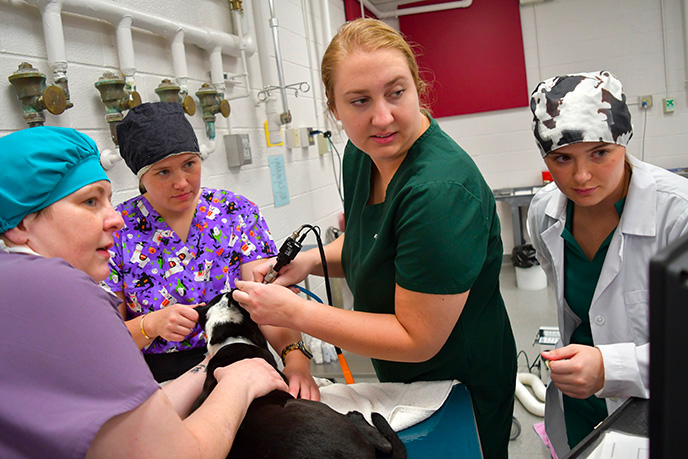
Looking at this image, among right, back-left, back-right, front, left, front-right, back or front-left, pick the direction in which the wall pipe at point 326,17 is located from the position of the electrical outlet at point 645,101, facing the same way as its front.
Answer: front-right

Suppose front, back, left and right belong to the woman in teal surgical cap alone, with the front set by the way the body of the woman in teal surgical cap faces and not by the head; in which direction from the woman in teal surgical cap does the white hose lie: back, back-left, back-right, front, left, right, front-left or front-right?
front-left

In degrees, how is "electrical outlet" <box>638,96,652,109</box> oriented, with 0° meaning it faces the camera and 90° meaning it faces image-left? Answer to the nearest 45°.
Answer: approximately 0°

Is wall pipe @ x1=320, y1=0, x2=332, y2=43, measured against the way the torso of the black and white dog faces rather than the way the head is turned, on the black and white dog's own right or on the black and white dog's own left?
on the black and white dog's own right

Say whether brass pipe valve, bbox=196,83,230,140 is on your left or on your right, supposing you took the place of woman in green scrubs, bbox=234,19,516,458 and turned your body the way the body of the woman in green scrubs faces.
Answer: on your right

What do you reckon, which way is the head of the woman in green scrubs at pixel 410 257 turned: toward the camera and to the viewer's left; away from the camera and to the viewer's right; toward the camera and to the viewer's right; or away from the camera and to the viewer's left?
toward the camera and to the viewer's left

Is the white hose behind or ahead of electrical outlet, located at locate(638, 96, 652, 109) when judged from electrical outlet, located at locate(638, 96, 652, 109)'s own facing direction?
ahead

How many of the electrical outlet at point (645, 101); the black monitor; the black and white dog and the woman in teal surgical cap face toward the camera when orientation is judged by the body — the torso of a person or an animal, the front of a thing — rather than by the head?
1

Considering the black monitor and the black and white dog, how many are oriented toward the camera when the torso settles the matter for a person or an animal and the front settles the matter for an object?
0

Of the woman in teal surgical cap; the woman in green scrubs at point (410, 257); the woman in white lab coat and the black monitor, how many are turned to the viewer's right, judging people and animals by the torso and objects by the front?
1

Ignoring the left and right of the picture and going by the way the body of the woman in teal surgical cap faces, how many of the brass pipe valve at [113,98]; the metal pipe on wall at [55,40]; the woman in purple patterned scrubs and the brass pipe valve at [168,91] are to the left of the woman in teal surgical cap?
4
